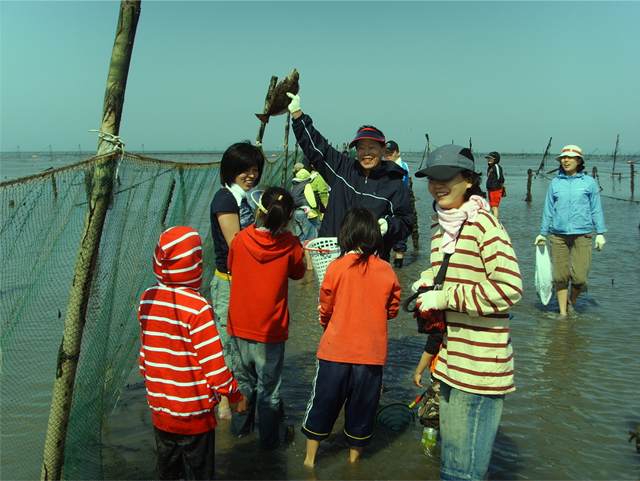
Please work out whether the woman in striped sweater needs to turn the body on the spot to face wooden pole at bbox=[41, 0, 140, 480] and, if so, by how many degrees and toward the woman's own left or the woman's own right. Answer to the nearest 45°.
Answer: approximately 45° to the woman's own right

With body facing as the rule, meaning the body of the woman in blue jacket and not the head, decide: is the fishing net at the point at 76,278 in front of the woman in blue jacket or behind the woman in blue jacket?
in front

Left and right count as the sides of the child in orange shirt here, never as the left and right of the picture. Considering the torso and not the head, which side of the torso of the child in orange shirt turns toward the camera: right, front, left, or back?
back

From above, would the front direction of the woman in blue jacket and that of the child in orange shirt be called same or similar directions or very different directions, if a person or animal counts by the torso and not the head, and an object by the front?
very different directions

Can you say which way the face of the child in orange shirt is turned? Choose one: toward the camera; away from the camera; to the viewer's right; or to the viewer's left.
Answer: away from the camera

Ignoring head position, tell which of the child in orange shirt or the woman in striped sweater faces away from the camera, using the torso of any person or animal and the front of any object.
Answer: the child in orange shirt

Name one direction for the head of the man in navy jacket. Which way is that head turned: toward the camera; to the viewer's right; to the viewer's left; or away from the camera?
toward the camera

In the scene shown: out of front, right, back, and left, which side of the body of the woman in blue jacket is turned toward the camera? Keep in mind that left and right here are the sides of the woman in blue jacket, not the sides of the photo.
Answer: front

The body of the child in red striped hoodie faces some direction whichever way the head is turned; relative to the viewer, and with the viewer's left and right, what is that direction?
facing away from the viewer and to the right of the viewer

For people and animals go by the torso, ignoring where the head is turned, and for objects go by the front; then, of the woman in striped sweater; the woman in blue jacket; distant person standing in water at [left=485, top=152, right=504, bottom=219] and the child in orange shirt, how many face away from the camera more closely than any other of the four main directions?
1

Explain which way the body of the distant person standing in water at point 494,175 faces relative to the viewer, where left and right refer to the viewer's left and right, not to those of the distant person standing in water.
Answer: facing the viewer and to the left of the viewer

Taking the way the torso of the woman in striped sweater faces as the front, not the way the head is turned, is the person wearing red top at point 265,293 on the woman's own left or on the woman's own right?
on the woman's own right

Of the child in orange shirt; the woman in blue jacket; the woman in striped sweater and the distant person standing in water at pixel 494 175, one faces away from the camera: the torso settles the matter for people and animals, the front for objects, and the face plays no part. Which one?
the child in orange shirt
